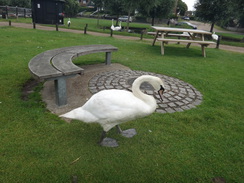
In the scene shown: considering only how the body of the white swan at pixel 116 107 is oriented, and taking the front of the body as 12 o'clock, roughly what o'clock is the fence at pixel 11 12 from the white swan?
The fence is roughly at 8 o'clock from the white swan.

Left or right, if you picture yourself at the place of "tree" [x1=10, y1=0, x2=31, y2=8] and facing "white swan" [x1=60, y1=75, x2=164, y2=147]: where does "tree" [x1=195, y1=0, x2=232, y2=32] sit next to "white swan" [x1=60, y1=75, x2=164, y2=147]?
left

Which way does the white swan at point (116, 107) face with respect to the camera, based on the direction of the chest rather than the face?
to the viewer's right

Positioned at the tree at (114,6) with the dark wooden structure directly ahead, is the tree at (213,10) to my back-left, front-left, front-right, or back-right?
back-left

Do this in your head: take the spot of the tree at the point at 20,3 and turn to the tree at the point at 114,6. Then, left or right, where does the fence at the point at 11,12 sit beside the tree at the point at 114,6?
right

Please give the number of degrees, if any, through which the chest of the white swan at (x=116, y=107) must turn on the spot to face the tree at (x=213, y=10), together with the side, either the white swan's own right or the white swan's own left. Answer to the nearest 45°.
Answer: approximately 45° to the white swan's own left

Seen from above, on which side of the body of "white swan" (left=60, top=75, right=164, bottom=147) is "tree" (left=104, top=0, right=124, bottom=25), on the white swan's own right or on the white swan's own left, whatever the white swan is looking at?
on the white swan's own left

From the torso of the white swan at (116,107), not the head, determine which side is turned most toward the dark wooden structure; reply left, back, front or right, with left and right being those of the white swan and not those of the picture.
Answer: left

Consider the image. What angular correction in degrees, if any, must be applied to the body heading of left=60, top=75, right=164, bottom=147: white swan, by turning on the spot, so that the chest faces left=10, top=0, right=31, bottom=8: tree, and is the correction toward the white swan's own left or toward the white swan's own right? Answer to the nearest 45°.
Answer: approximately 135° to the white swan's own left

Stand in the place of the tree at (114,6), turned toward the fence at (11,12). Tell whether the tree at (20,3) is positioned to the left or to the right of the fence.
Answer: right
